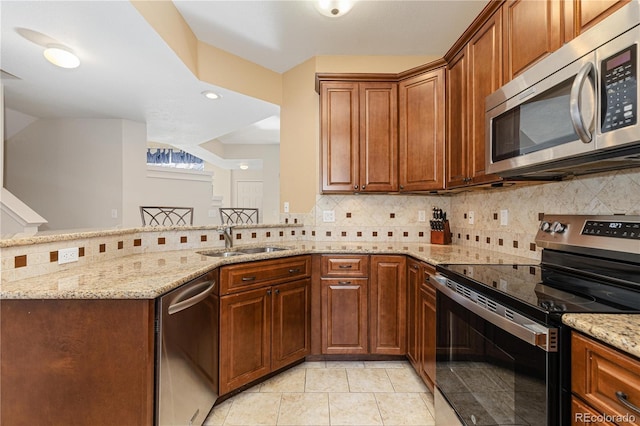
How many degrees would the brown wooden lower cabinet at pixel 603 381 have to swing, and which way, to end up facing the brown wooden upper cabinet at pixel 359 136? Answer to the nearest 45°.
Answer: approximately 90° to its right

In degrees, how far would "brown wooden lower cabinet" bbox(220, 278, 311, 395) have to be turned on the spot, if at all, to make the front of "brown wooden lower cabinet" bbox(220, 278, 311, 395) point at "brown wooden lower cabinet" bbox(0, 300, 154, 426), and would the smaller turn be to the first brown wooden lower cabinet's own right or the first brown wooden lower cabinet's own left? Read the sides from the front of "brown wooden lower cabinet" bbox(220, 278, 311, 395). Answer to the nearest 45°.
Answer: approximately 90° to the first brown wooden lower cabinet's own right

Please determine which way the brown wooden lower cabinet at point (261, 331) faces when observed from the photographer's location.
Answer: facing the viewer and to the right of the viewer

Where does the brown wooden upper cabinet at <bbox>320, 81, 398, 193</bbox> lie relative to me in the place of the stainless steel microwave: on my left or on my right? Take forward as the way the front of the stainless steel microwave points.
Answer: on my right

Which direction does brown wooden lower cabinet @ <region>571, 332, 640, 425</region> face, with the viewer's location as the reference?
facing the viewer and to the left of the viewer

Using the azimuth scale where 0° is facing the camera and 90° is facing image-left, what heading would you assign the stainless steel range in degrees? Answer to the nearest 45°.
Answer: approximately 45°

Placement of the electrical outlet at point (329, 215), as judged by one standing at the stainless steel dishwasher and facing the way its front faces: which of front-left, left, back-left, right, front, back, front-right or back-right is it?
left

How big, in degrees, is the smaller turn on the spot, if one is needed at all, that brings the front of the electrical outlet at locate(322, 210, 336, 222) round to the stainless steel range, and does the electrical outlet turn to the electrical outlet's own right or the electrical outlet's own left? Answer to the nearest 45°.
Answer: approximately 45° to the electrical outlet's own left

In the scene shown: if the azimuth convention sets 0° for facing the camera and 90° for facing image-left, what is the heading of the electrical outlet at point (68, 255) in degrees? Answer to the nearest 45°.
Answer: approximately 315°

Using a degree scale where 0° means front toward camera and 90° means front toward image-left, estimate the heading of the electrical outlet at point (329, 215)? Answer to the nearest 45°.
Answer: approximately 0°

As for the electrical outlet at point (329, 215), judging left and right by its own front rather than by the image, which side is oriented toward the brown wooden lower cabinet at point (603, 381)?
front

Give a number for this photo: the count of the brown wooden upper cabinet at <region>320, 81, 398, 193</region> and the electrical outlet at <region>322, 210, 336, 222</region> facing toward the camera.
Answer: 2

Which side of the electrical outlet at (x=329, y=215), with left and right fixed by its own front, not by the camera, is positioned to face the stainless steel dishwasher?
front
